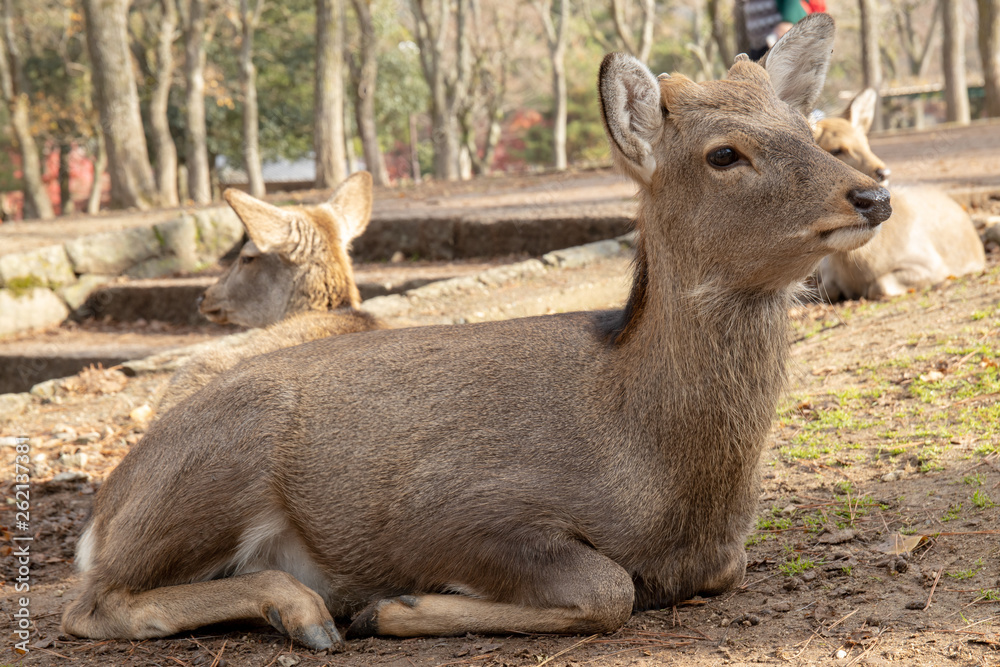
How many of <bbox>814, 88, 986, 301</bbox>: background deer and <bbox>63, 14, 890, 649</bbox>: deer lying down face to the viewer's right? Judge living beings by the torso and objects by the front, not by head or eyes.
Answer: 1

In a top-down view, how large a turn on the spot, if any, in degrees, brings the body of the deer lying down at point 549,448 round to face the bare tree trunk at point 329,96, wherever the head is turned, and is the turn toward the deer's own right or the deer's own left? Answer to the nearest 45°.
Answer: approximately 90° to the deer's own left

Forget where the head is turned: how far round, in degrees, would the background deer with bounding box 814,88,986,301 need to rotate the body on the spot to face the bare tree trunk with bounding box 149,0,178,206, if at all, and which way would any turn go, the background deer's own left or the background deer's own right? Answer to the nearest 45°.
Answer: approximately 45° to the background deer's own right

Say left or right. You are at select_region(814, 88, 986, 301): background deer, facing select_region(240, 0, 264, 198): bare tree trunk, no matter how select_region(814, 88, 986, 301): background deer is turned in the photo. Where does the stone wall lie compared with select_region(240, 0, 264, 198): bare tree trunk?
left

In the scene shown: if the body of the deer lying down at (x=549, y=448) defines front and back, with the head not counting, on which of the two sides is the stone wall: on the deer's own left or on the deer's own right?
on the deer's own left

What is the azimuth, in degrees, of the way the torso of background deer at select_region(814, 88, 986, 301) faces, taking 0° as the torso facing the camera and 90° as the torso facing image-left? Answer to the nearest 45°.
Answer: approximately 90°

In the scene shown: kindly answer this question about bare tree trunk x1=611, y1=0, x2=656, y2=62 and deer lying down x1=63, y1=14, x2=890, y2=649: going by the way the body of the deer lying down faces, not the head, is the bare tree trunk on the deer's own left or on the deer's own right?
on the deer's own left

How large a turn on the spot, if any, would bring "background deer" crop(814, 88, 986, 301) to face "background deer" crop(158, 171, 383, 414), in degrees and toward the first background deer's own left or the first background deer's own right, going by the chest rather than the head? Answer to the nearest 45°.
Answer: approximately 45° to the first background deer's own left

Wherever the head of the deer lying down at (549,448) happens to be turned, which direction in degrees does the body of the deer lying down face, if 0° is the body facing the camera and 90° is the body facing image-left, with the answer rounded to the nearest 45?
approximately 270°

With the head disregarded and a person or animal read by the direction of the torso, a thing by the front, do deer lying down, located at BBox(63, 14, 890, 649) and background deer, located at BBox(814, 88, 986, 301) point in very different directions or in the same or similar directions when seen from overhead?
very different directions
